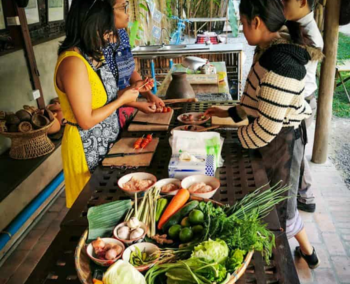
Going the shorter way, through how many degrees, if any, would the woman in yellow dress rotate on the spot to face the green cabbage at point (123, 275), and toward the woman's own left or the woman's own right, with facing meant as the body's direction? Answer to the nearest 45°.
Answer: approximately 90° to the woman's own right

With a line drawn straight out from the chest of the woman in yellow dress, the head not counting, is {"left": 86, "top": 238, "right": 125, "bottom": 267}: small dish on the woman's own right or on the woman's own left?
on the woman's own right

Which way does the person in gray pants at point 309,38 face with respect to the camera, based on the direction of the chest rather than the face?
to the viewer's left

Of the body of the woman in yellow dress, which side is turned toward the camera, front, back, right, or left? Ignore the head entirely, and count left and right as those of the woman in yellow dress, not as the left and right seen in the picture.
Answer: right

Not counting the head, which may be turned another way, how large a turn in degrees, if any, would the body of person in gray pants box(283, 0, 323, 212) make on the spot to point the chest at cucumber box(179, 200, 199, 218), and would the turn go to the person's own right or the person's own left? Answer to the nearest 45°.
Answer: approximately 90° to the person's own left

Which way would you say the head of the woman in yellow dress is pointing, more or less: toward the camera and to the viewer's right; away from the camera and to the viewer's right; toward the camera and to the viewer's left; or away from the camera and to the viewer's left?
away from the camera and to the viewer's right

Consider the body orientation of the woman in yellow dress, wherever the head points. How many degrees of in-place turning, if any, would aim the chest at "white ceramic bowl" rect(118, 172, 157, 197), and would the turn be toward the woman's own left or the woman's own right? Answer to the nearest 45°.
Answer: approximately 90° to the woman's own right

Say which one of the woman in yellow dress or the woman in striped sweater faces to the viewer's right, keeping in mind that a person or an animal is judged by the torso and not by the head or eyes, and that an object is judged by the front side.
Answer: the woman in yellow dress

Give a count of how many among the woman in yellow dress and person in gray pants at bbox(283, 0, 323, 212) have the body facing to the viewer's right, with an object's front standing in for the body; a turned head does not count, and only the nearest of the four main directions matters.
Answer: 1

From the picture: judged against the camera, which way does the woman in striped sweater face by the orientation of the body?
to the viewer's left
